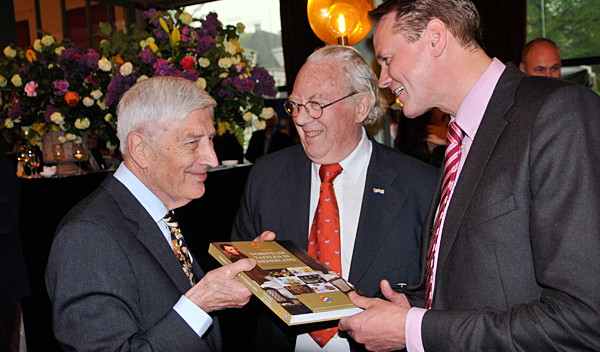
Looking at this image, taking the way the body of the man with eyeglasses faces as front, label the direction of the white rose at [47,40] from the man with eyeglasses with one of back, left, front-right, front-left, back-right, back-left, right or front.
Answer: right

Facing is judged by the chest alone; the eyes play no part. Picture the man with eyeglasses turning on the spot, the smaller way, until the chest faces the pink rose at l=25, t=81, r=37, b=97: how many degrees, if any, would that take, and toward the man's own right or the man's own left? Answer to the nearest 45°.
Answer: approximately 90° to the man's own right

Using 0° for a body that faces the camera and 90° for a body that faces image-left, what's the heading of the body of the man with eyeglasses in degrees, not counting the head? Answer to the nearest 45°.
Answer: approximately 45°

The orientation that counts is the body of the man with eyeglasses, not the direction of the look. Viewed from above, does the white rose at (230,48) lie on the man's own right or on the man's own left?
on the man's own right

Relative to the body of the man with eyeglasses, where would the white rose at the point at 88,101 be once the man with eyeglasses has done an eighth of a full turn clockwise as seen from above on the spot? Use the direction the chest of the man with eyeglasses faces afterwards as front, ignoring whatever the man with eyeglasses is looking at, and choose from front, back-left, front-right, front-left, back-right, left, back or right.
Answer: front-right

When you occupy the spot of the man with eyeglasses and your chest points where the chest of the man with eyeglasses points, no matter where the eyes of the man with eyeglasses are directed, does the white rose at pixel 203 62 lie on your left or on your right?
on your right

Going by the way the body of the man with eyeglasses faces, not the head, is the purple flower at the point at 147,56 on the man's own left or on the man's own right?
on the man's own right

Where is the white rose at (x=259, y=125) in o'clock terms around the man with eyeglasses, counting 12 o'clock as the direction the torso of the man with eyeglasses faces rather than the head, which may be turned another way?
The white rose is roughly at 4 o'clock from the man with eyeglasses.
